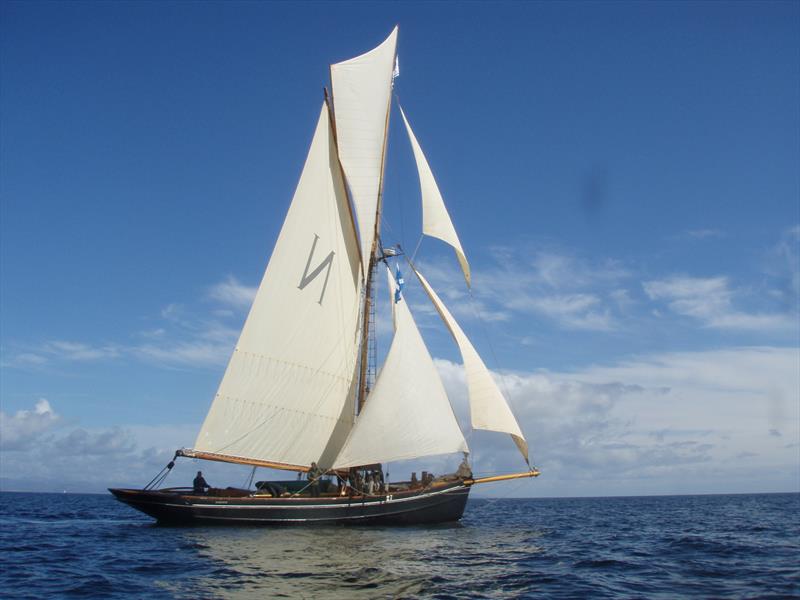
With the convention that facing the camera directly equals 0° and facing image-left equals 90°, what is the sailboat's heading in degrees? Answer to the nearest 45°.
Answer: approximately 270°
